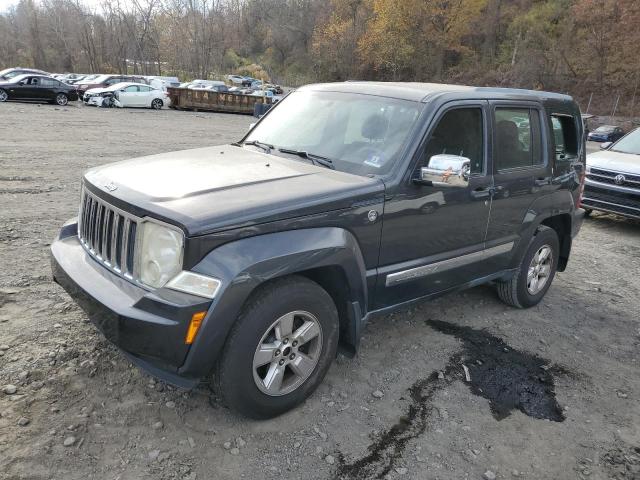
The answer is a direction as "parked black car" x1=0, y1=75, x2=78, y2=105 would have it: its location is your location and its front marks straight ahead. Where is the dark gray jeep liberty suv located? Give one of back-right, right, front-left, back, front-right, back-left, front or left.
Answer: left

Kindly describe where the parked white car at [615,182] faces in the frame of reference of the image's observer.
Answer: facing the viewer and to the left of the viewer

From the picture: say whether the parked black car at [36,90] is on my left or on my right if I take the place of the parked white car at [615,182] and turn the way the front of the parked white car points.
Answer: on my right

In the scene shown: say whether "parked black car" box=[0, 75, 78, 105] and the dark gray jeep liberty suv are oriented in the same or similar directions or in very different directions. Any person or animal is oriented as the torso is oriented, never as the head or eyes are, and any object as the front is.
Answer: same or similar directions

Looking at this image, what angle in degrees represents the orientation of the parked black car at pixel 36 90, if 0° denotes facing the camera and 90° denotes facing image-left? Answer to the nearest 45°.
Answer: approximately 90°

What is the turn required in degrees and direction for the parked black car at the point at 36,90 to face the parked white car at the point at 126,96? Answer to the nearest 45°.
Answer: approximately 180°

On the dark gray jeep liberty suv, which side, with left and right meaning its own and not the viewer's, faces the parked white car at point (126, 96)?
right

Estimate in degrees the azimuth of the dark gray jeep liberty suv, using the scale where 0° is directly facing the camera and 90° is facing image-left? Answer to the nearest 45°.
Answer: approximately 45°

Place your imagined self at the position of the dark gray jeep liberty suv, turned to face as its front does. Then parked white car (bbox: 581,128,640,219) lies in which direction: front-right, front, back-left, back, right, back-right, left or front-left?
back

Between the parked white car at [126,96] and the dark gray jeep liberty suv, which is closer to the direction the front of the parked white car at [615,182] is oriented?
the dark gray jeep liberty suv
